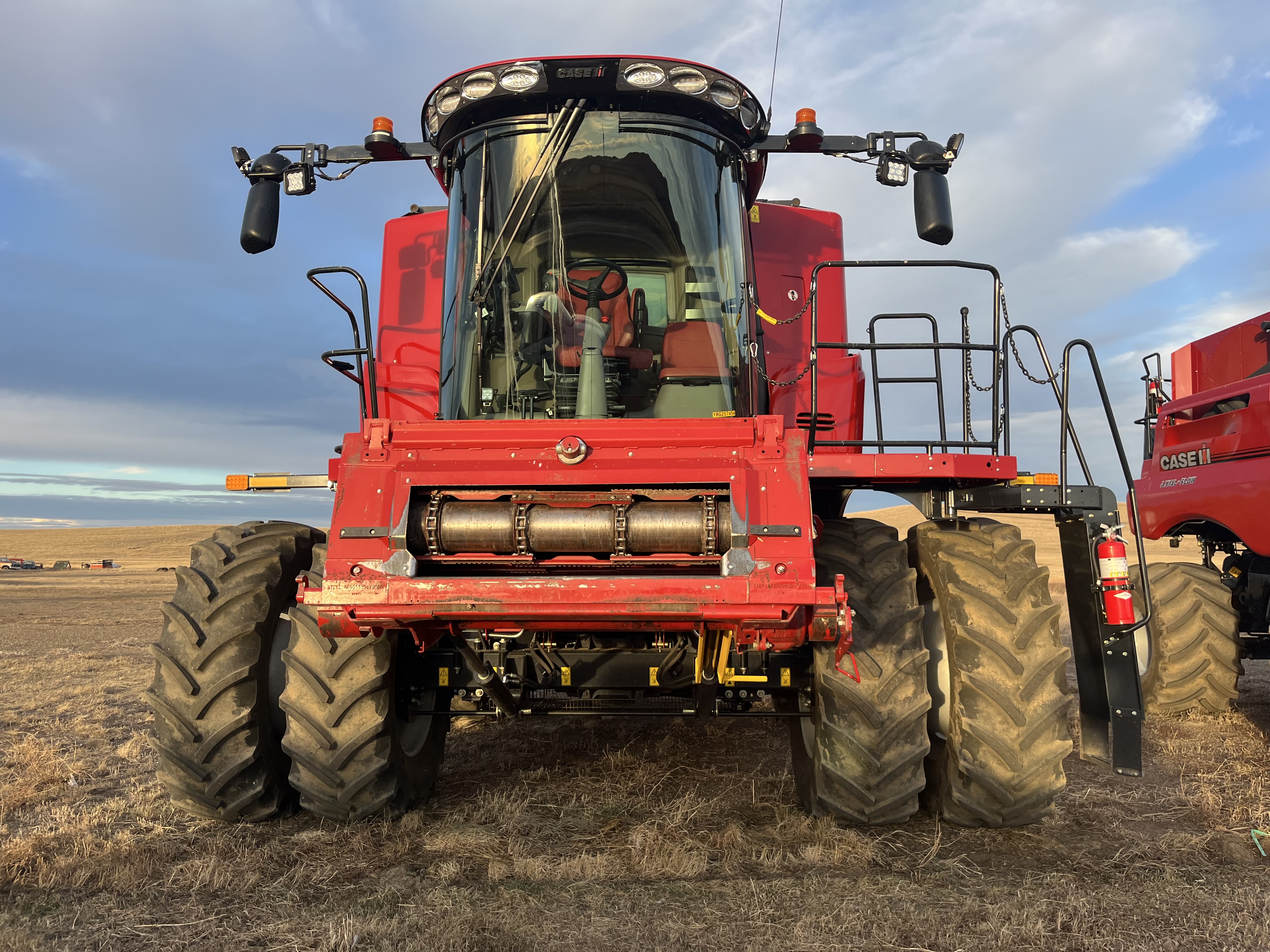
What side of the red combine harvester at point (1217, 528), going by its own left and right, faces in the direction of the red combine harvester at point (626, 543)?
right

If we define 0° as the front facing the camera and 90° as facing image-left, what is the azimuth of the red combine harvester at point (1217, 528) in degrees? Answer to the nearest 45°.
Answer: approximately 315°

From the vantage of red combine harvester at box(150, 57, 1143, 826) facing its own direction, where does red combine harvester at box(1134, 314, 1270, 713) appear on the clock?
red combine harvester at box(1134, 314, 1270, 713) is roughly at 8 o'clock from red combine harvester at box(150, 57, 1143, 826).

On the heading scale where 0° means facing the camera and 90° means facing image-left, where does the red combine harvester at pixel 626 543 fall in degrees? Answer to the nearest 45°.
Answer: approximately 0°
